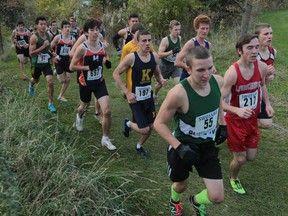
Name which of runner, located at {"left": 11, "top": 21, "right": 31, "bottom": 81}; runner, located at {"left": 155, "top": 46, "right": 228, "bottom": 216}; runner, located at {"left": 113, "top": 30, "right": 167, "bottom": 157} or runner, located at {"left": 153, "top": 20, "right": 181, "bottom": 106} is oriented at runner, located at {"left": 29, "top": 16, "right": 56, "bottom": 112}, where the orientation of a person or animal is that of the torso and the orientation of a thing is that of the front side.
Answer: runner, located at {"left": 11, "top": 21, "right": 31, "bottom": 81}

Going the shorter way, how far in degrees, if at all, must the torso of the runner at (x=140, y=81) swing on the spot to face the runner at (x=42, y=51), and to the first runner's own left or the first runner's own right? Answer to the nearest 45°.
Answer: approximately 180°

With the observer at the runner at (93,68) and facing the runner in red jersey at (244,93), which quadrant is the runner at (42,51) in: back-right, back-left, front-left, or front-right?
back-left

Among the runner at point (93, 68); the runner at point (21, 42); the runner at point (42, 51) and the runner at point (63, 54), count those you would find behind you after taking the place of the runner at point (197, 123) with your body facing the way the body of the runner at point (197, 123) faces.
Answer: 4
